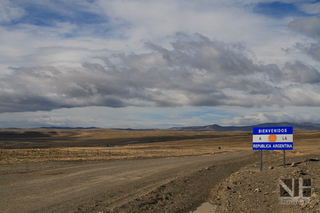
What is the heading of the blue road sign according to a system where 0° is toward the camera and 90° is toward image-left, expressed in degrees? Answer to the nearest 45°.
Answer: approximately 0°
